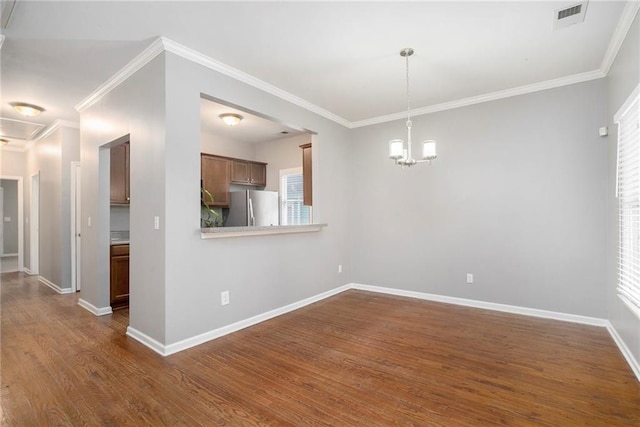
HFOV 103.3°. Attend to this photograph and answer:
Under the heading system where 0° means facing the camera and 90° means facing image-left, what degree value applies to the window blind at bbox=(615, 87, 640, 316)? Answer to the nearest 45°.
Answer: approximately 90°

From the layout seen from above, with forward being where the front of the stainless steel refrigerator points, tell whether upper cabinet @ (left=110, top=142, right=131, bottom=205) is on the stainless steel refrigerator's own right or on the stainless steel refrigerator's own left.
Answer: on the stainless steel refrigerator's own right

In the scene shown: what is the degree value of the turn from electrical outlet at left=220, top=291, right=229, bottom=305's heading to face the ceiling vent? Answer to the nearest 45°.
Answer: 0° — it already faces it

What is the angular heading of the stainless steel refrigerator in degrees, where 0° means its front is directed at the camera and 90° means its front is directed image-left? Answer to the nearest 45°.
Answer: approximately 315°

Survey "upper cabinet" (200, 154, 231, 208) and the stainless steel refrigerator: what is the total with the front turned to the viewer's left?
0

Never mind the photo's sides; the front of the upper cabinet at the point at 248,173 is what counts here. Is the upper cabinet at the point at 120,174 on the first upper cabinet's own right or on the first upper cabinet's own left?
on the first upper cabinet's own right

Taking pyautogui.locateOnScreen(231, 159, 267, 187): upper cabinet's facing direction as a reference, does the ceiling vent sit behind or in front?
in front

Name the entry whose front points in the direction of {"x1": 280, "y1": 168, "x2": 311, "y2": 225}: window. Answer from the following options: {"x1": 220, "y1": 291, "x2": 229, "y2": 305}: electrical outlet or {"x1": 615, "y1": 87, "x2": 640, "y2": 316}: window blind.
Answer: the window blind

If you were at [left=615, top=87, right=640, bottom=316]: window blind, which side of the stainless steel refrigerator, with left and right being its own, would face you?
front

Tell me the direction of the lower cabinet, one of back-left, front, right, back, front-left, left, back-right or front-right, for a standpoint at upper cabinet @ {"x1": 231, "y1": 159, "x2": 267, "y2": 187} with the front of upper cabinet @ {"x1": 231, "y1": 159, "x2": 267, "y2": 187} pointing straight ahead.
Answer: right

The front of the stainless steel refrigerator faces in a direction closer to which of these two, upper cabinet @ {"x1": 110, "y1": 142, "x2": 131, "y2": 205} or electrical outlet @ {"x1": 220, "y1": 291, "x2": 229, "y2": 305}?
the electrical outlet

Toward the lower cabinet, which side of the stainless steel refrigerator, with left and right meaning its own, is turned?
right

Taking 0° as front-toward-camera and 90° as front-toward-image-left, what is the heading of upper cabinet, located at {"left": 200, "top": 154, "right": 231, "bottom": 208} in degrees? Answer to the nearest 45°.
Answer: approximately 315°

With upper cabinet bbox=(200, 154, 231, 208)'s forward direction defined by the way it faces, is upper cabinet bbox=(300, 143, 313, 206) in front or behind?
in front
